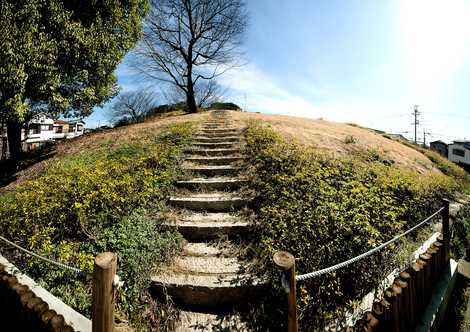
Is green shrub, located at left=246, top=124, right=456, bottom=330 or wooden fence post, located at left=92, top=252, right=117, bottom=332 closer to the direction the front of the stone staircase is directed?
the wooden fence post

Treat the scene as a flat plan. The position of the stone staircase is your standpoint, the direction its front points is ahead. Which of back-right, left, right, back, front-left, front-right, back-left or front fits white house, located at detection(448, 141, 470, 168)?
back-left

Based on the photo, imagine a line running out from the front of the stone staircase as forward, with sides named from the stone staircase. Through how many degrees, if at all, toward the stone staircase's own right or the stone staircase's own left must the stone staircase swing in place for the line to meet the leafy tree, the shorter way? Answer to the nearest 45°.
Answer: approximately 135° to the stone staircase's own right

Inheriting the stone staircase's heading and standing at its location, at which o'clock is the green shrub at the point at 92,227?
The green shrub is roughly at 3 o'clock from the stone staircase.

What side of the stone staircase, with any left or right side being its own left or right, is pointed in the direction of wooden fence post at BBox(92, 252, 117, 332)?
front

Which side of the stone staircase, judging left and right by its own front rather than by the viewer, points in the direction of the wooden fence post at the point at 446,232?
left

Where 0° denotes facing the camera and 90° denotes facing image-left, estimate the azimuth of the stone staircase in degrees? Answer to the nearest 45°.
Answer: approximately 0°

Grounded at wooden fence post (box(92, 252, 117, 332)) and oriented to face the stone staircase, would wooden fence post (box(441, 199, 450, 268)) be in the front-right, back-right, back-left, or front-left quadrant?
front-right

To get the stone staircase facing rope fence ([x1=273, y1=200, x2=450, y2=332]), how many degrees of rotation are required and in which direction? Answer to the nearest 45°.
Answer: approximately 45° to its left

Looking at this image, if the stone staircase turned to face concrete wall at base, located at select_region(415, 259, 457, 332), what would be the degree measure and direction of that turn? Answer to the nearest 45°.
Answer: approximately 90° to its left

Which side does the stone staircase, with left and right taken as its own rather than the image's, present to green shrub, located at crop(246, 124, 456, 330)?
left
